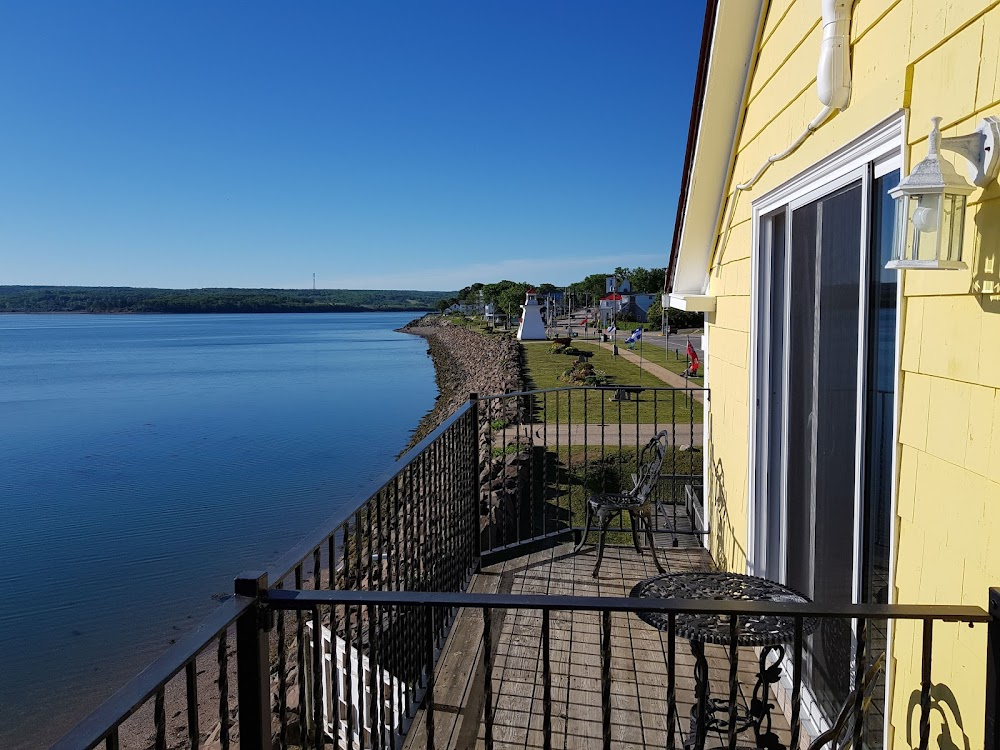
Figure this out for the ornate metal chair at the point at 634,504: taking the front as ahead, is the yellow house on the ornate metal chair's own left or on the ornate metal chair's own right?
on the ornate metal chair's own left

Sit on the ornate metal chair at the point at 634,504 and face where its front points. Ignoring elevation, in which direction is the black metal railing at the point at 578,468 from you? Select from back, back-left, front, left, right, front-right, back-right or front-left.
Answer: right

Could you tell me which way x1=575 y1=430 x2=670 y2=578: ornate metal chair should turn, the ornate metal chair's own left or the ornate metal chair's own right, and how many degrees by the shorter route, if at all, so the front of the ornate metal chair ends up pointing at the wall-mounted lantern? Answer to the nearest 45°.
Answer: approximately 90° to the ornate metal chair's own left

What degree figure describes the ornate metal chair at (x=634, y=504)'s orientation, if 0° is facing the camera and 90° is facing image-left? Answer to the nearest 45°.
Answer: approximately 90°

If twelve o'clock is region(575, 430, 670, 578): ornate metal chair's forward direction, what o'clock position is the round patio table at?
The round patio table is roughly at 9 o'clock from the ornate metal chair.

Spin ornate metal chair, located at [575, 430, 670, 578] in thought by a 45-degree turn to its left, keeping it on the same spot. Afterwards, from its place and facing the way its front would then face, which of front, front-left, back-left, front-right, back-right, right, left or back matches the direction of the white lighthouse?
back-right
